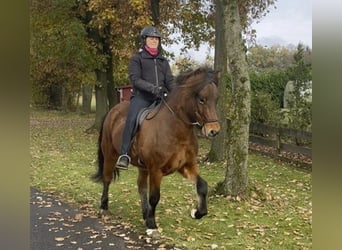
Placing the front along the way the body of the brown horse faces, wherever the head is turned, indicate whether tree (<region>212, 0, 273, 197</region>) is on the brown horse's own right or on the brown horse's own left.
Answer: on the brown horse's own left

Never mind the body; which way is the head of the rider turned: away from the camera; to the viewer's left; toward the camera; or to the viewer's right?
toward the camera

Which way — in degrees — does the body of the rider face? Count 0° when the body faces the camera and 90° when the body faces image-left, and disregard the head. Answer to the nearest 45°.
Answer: approximately 315°

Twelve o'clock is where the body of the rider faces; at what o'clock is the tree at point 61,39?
The tree is roughly at 7 o'clock from the rider.

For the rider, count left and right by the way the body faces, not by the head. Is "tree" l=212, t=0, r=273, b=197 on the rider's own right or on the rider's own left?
on the rider's own left

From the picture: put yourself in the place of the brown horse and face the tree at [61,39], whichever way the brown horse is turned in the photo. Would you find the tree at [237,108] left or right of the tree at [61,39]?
right

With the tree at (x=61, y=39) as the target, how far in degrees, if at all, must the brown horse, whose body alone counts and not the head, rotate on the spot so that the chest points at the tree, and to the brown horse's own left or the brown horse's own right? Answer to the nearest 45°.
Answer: approximately 135° to the brown horse's own left

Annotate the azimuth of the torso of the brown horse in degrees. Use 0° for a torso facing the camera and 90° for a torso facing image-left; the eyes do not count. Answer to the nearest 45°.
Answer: approximately 315°
